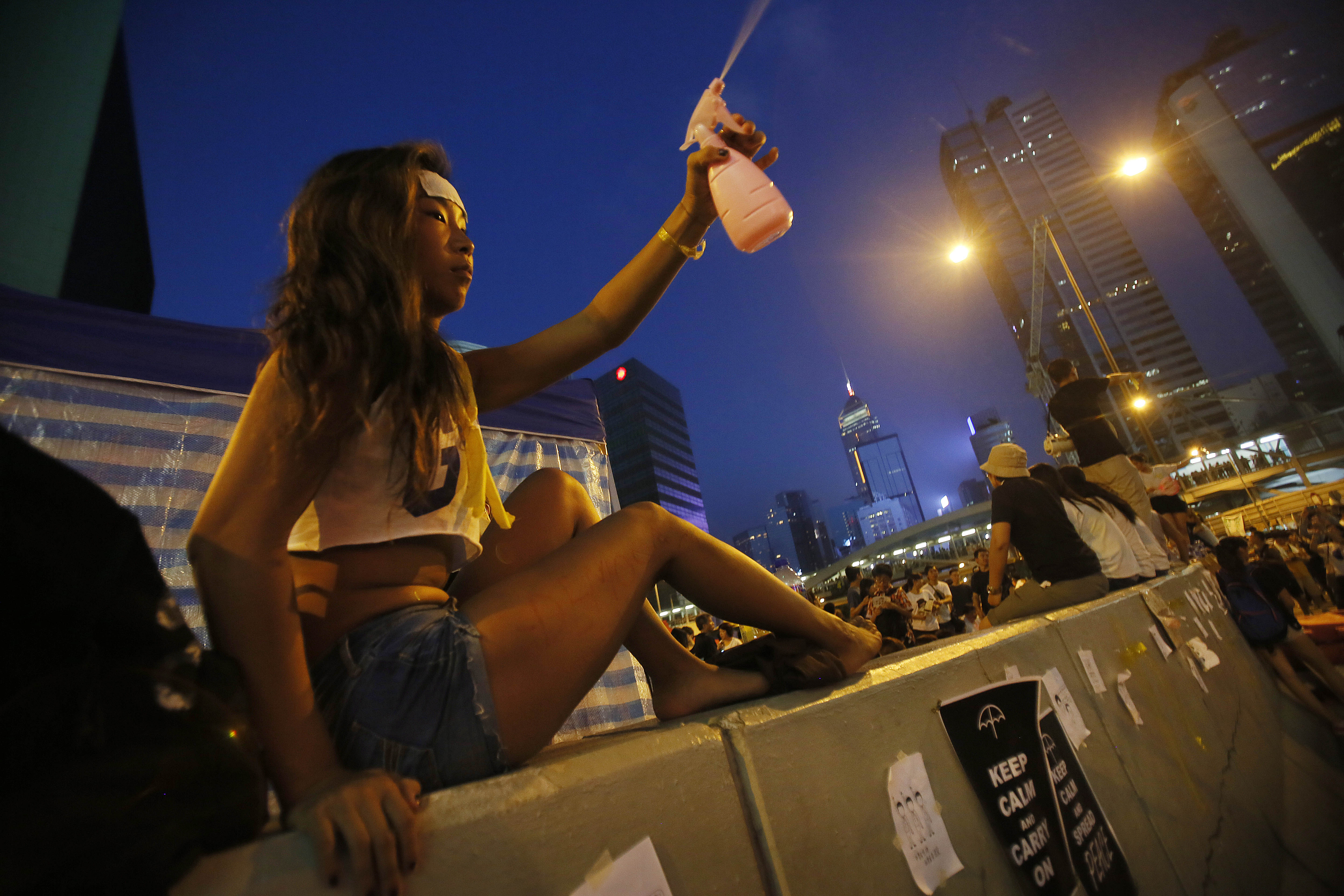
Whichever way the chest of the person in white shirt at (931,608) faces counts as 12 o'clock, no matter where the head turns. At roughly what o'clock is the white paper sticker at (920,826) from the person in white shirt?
The white paper sticker is roughly at 12 o'clock from the person in white shirt.

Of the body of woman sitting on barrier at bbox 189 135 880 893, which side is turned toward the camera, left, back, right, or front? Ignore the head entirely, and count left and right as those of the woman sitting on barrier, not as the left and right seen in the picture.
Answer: right

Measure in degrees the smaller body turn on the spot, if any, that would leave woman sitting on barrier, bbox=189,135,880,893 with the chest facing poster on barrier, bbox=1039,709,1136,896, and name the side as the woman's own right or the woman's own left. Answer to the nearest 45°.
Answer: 0° — they already face it

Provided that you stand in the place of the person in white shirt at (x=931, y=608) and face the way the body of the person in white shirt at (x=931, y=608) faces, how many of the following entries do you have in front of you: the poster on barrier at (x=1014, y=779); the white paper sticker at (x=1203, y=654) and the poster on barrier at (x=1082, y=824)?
3

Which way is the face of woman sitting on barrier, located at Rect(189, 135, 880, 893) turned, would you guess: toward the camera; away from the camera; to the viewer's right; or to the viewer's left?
to the viewer's right

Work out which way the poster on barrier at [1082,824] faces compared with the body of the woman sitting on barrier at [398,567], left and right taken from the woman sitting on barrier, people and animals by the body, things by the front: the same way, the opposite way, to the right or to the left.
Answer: to the right

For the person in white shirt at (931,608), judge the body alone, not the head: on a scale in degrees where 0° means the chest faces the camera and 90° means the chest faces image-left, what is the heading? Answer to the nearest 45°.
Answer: approximately 0°

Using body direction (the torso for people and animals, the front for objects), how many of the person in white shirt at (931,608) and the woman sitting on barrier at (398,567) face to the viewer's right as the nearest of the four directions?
1

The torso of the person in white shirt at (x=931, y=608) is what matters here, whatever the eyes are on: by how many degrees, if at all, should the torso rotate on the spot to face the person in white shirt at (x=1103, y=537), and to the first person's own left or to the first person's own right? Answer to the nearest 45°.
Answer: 0° — they already face them

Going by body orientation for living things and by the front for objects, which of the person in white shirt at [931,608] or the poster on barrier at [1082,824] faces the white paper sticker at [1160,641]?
the person in white shirt

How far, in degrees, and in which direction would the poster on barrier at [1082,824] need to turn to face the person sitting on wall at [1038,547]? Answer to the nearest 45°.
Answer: approximately 135° to its left
